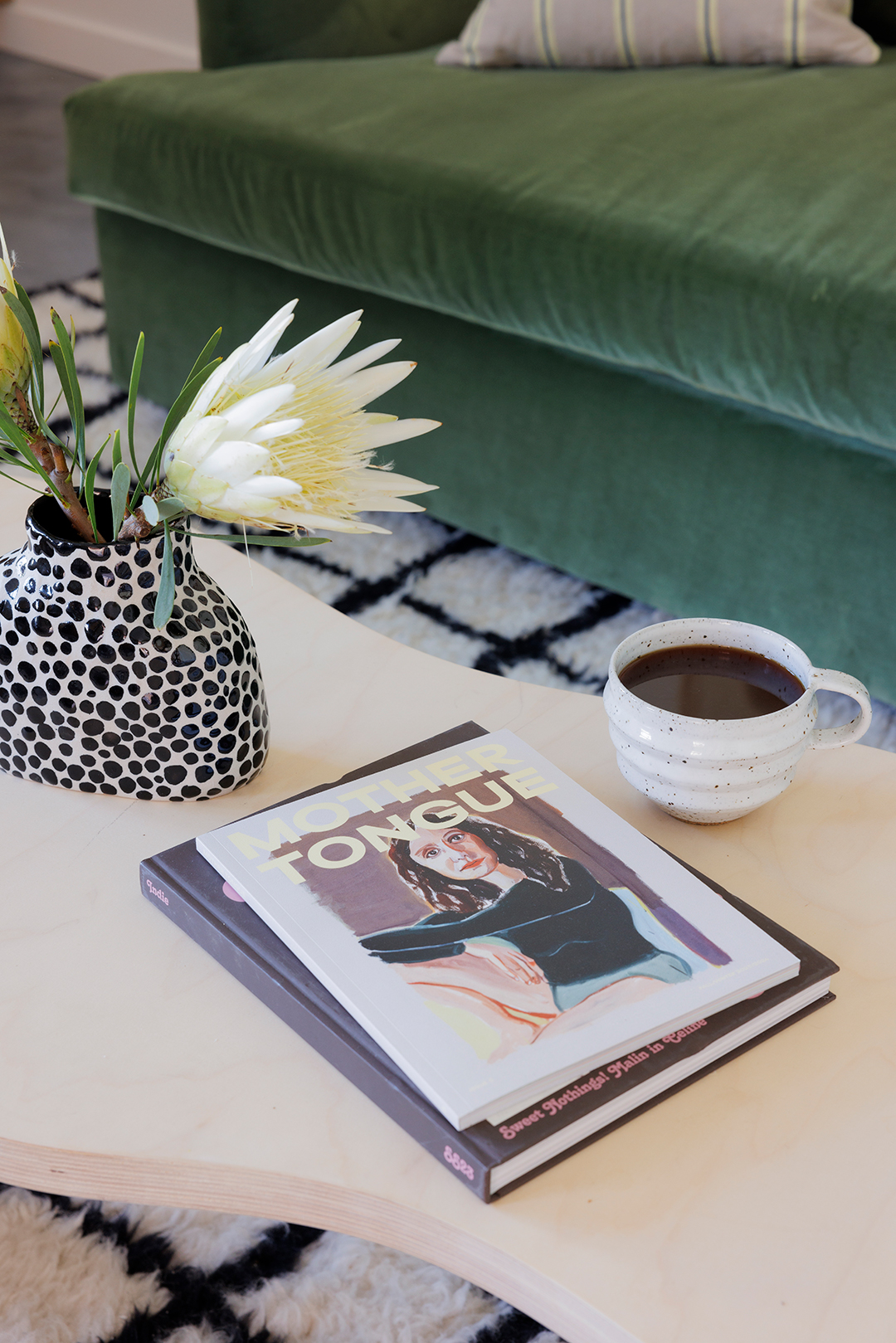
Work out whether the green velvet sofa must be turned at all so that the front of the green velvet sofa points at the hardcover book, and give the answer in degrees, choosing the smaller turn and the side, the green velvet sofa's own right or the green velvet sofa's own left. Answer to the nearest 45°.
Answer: approximately 45° to the green velvet sofa's own left

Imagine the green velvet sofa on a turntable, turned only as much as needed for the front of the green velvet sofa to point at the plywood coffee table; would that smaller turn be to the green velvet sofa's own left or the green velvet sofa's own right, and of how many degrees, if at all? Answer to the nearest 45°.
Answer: approximately 45° to the green velvet sofa's own left

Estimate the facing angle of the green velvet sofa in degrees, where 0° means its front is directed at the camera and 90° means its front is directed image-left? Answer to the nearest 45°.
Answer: approximately 45°

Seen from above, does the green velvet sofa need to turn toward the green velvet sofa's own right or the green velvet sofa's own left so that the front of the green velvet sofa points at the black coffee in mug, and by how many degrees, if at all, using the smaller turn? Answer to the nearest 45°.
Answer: approximately 45° to the green velvet sofa's own left
